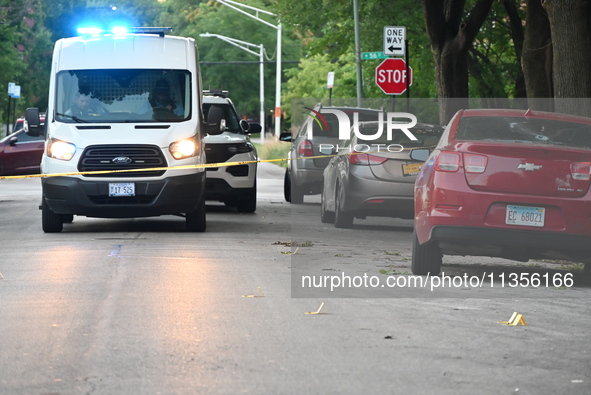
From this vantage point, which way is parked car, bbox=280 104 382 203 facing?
away from the camera

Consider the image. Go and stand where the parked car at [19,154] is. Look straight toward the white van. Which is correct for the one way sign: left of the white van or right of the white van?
left

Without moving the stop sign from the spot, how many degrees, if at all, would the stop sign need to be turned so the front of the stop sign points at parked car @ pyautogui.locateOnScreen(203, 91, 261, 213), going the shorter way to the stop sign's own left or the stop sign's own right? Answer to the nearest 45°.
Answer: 0° — it already faces it

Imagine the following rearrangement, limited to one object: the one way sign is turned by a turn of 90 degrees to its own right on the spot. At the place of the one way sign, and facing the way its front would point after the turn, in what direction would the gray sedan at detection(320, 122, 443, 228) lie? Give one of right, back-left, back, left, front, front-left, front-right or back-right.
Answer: left

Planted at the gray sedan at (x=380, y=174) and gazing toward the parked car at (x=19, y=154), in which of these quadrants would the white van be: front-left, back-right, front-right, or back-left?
front-left

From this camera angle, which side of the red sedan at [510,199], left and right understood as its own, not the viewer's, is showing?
back

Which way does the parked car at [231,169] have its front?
toward the camera

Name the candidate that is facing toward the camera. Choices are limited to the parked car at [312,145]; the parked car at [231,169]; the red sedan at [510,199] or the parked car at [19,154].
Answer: the parked car at [231,169]

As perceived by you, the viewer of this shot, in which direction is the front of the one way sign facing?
facing the viewer

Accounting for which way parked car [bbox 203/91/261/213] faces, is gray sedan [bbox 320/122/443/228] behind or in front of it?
in front
